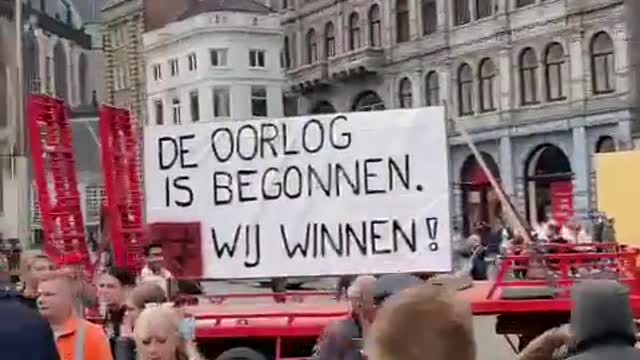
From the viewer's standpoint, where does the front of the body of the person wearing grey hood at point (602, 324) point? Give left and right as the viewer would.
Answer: facing away from the viewer

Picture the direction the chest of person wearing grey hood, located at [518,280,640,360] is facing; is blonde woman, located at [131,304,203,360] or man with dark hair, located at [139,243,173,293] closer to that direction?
the man with dark hair

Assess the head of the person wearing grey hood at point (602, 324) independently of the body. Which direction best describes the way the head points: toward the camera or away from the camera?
away from the camera
